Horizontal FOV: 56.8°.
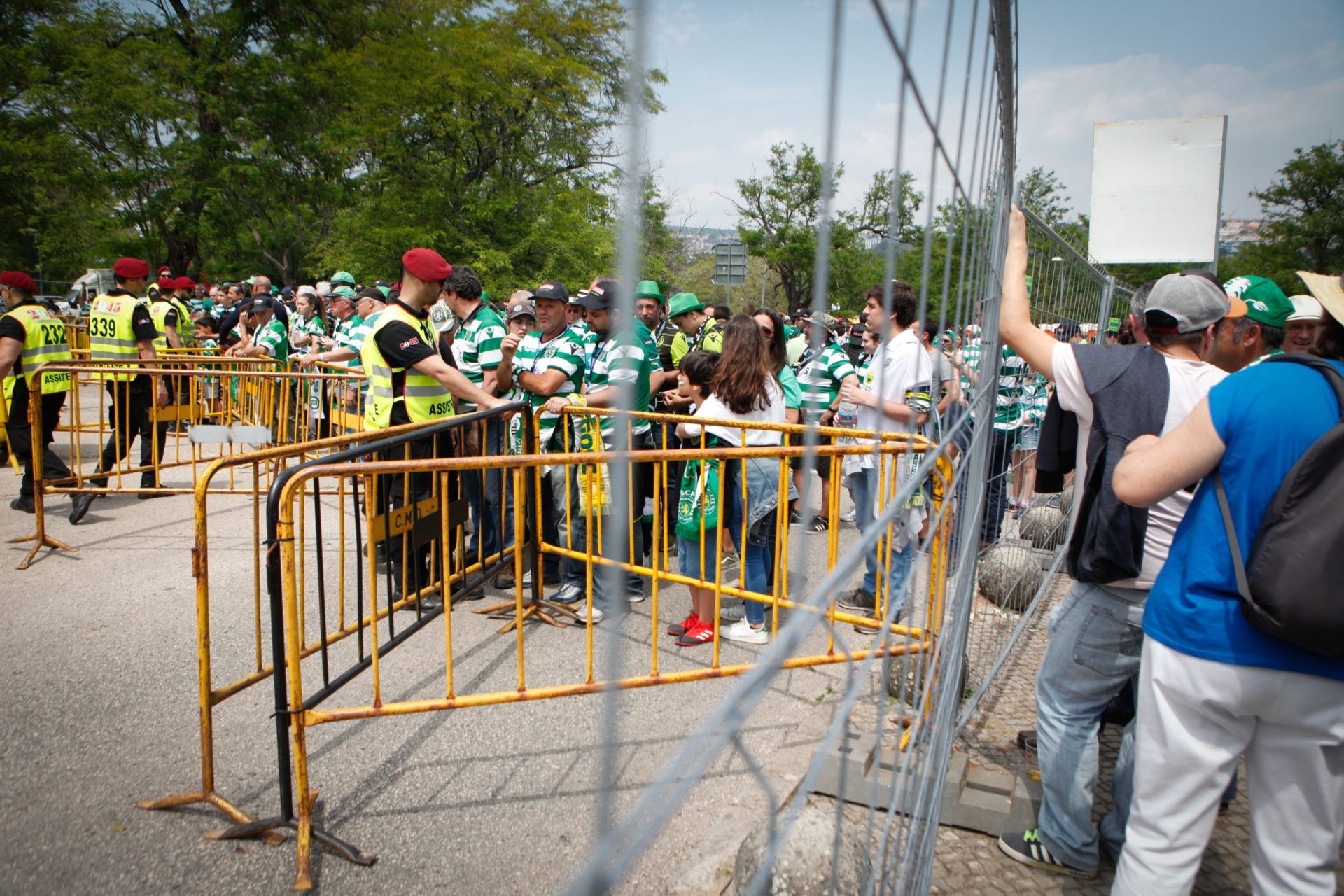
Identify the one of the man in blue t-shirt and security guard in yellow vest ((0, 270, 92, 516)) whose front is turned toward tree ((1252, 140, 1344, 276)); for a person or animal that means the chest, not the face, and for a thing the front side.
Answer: the man in blue t-shirt

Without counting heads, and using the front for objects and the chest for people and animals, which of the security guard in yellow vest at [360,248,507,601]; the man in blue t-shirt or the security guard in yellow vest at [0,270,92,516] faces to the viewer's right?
the security guard in yellow vest at [360,248,507,601]

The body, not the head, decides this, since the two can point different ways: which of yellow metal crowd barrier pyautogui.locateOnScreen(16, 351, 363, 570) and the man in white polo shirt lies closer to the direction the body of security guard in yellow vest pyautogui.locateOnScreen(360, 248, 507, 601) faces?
the man in white polo shirt

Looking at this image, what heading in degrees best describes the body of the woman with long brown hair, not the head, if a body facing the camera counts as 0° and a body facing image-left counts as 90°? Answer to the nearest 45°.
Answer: approximately 135°

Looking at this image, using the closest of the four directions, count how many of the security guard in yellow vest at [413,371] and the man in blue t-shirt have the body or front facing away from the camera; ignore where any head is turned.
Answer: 1

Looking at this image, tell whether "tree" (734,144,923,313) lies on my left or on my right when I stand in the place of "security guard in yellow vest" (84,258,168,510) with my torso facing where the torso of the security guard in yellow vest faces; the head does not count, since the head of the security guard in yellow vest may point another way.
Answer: on my right

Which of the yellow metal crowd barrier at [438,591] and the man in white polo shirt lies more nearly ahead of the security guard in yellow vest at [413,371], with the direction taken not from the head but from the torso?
the man in white polo shirt

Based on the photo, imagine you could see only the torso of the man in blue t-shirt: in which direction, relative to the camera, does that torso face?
away from the camera

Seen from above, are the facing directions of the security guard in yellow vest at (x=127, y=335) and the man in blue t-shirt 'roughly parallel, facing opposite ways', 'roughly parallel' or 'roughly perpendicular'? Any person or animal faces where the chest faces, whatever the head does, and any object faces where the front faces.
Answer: roughly parallel

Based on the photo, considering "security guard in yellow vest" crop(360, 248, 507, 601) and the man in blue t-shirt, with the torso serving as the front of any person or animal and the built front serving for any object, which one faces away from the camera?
the man in blue t-shirt

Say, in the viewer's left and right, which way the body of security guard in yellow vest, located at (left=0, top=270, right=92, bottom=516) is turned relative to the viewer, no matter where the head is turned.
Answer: facing away from the viewer and to the left of the viewer

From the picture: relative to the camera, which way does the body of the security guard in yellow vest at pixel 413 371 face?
to the viewer's right

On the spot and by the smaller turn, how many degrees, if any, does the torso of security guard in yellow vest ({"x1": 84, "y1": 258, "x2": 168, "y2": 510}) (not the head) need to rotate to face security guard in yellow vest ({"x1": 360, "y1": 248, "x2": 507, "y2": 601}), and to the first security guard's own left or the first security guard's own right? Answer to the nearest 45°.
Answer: approximately 135° to the first security guard's own right

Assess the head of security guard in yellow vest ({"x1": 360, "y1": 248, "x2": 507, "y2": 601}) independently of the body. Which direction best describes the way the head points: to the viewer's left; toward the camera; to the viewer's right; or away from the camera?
to the viewer's right

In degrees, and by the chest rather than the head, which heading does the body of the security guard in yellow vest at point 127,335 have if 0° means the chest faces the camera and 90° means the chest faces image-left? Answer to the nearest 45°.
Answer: approximately 225°

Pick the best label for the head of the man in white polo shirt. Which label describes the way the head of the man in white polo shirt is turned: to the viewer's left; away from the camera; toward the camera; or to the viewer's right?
to the viewer's left

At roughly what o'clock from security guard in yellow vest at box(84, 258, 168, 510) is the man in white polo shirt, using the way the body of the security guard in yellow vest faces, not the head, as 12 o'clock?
The man in white polo shirt is roughly at 4 o'clock from the security guard in yellow vest.
